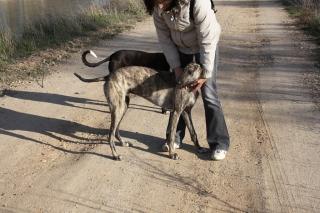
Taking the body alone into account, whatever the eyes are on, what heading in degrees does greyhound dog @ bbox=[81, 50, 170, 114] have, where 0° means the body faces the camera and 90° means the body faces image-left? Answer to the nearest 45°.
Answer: approximately 270°

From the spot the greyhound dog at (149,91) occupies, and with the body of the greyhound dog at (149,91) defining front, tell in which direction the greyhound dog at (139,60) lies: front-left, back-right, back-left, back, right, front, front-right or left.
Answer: left

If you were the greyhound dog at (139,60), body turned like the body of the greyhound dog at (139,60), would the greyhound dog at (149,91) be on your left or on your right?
on your right

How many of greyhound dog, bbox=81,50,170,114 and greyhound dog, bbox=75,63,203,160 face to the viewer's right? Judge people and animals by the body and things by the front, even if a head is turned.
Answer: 2

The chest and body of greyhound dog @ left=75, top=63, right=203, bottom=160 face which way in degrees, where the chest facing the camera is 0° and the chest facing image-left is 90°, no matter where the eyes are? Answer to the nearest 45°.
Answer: approximately 270°
